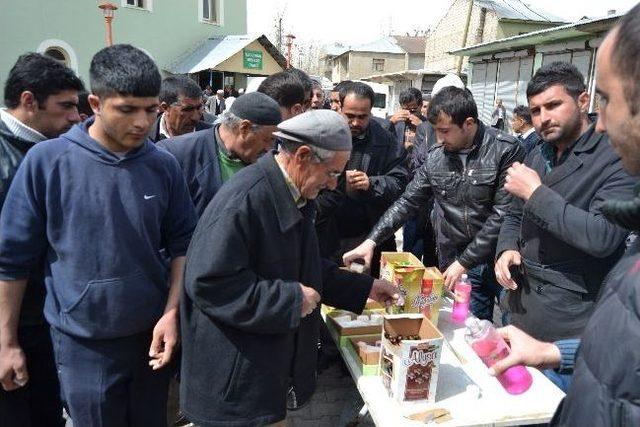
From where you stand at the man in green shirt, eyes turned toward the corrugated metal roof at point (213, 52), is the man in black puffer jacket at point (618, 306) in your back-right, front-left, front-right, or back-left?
back-right

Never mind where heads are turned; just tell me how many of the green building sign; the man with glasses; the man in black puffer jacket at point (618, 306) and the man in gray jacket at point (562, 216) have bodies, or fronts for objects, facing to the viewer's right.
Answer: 0

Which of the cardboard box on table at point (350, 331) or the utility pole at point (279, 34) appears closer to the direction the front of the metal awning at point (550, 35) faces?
the cardboard box on table

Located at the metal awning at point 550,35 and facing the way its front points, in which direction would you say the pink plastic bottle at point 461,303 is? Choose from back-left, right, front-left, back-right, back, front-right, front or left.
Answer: front-left

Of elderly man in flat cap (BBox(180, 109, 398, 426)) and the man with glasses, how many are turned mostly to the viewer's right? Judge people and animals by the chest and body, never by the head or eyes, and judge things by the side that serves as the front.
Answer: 1

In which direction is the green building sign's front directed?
toward the camera

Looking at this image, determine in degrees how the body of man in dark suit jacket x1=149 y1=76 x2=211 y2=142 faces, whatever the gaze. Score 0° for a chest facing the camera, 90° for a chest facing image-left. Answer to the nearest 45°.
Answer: approximately 315°

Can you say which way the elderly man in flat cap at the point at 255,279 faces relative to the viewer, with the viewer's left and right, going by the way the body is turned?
facing to the right of the viewer

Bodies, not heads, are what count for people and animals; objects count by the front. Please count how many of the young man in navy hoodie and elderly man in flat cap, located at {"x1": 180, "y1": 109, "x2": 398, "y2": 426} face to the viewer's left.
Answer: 0

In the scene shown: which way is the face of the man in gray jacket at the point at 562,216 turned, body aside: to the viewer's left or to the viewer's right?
to the viewer's left

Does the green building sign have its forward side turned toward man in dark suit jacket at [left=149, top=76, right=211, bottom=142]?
yes

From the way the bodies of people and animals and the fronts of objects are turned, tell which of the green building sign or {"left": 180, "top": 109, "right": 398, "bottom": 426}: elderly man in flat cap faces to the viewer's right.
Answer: the elderly man in flat cap

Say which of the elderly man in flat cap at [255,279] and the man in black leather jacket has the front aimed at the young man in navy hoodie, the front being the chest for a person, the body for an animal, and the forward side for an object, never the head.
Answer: the man in black leather jacket

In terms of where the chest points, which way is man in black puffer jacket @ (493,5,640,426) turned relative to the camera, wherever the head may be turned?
to the viewer's left

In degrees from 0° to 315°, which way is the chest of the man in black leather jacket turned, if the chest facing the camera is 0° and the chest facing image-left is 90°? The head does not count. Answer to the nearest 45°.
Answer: approximately 45°

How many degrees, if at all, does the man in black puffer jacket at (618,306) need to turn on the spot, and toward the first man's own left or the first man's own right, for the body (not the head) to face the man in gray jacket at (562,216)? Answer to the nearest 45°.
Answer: approximately 90° to the first man's own right

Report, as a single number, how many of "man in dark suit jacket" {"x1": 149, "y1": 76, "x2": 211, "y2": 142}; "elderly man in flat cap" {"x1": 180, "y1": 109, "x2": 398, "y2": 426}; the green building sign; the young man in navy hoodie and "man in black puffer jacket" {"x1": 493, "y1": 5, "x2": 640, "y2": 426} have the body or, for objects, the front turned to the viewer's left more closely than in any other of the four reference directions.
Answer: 1

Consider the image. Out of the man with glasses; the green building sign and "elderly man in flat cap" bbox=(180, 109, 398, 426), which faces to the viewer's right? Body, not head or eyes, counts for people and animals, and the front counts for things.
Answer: the elderly man in flat cap

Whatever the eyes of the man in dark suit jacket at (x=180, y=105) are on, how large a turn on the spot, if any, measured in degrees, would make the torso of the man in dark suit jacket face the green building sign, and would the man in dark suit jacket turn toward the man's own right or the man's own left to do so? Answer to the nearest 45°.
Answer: approximately 135° to the man's own left

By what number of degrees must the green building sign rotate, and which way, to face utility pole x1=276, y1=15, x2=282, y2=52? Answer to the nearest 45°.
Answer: approximately 180°
